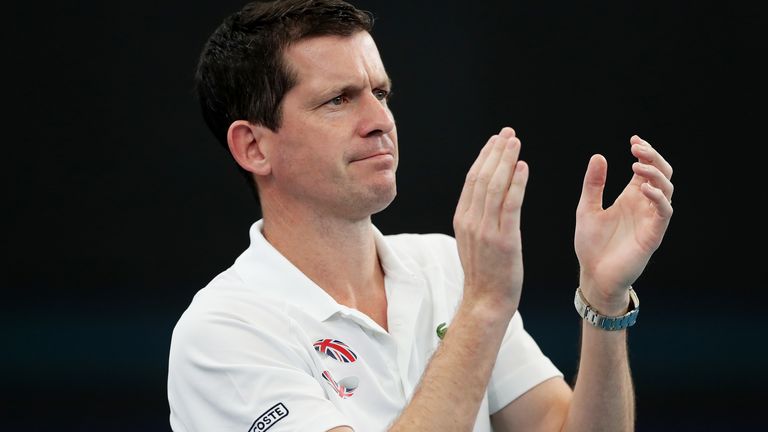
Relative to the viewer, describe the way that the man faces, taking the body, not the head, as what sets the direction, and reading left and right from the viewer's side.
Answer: facing the viewer and to the right of the viewer
